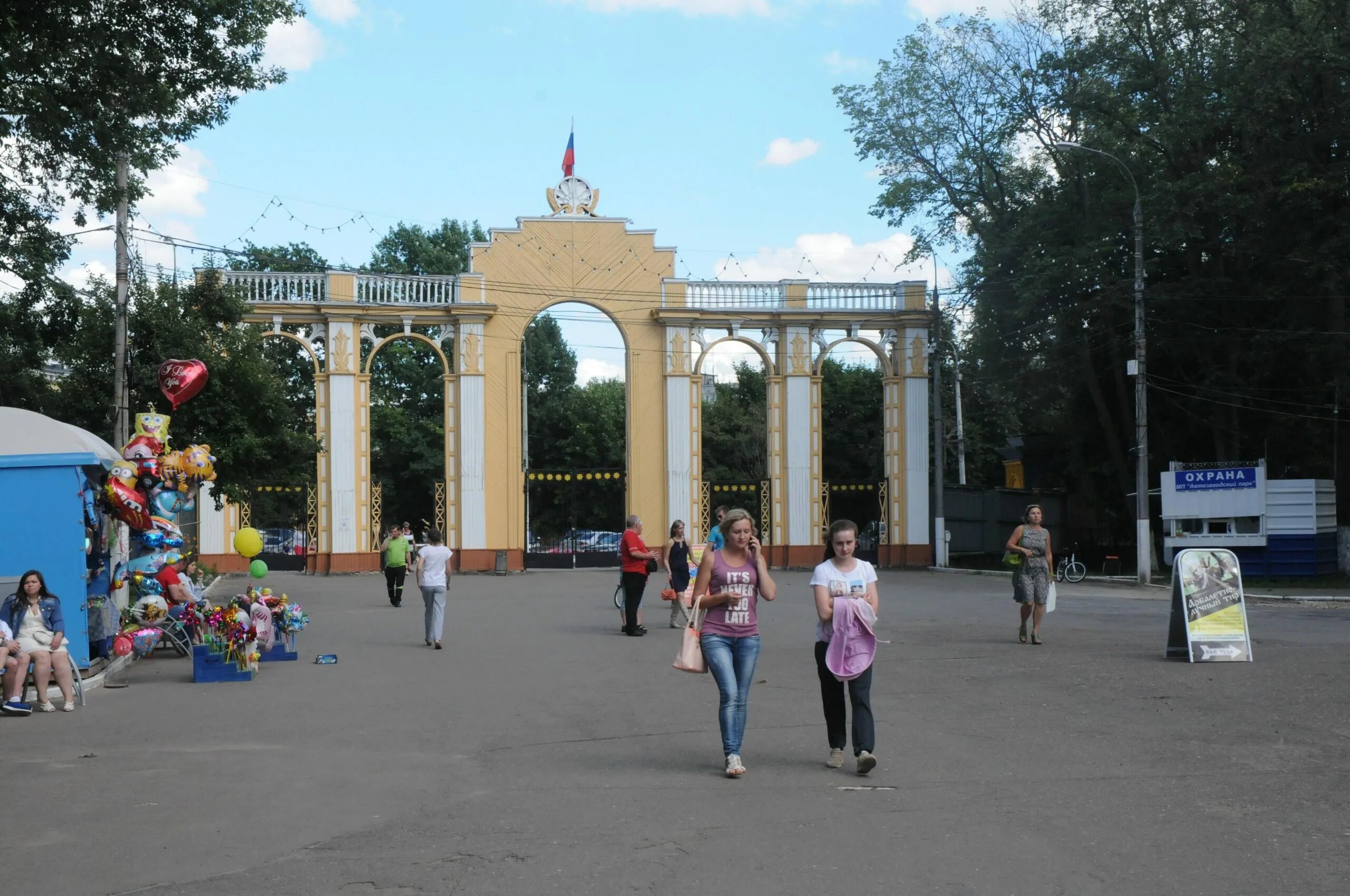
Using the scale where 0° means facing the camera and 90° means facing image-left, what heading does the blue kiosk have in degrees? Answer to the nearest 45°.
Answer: approximately 270°

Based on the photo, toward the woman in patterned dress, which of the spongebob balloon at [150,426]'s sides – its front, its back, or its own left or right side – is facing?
left

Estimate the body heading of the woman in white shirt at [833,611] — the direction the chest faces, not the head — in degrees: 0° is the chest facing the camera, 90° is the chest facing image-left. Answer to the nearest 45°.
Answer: approximately 0°
